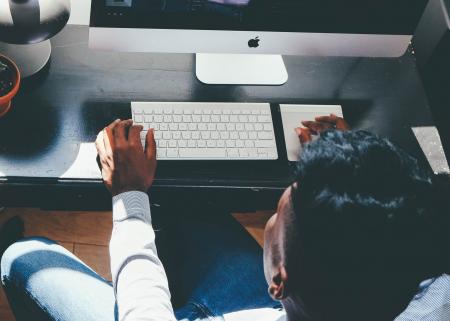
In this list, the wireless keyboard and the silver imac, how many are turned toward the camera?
2

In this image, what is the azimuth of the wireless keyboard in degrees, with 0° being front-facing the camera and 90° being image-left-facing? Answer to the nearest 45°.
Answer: approximately 0°
